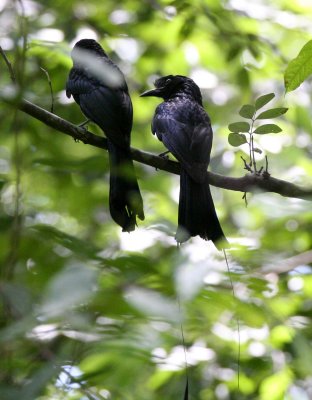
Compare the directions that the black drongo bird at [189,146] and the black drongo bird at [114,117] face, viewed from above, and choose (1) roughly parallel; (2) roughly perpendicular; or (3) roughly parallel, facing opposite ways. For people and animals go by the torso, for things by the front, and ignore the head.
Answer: roughly parallel

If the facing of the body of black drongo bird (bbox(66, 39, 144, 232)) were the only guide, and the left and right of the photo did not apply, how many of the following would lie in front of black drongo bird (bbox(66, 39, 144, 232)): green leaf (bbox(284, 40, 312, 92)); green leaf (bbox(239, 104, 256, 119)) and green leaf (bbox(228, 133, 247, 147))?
0

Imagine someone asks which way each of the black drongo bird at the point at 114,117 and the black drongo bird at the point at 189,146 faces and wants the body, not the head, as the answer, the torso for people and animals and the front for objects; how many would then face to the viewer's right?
0

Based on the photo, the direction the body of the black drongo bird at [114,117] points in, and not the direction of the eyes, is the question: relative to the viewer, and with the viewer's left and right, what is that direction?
facing away from the viewer and to the left of the viewer

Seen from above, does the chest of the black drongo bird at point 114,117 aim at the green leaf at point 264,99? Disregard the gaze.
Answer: no

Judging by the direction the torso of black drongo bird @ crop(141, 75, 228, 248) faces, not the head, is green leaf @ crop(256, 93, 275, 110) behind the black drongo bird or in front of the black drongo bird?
behind

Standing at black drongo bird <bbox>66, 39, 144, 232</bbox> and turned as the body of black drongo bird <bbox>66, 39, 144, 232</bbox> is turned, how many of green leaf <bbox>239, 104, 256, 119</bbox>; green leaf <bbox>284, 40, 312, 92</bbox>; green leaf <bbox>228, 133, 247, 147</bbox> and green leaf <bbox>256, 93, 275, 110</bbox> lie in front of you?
0

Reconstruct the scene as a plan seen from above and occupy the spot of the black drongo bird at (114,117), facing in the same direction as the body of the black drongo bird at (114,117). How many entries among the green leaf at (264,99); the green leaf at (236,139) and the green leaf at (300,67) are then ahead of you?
0

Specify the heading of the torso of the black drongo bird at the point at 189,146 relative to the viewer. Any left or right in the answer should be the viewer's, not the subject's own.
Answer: facing away from the viewer and to the left of the viewer

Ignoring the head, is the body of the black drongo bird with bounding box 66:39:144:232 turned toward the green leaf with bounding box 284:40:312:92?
no

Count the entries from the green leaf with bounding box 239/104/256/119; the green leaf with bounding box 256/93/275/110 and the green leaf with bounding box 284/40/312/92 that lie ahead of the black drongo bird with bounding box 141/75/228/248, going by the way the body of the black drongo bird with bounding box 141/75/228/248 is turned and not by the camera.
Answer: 0
